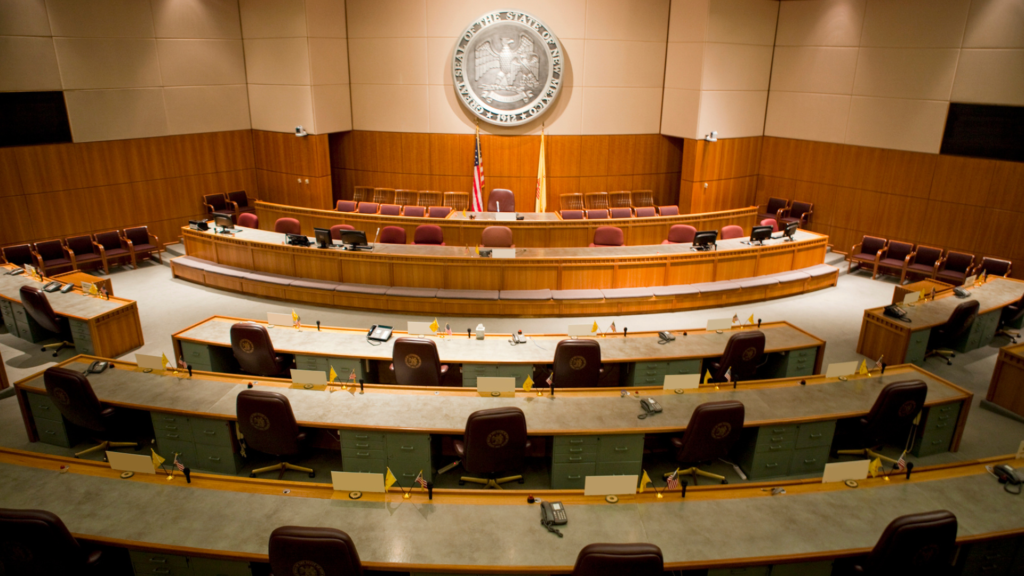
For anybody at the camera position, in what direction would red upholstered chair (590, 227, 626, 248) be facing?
facing the viewer

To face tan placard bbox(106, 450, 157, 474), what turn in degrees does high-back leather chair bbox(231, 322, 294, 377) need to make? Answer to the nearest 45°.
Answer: approximately 180°

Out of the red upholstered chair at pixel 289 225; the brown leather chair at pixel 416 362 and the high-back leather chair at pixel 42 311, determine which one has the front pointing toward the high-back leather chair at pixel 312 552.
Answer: the red upholstered chair

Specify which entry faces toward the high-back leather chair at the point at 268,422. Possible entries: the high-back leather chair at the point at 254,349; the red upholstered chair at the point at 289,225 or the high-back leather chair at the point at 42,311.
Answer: the red upholstered chair

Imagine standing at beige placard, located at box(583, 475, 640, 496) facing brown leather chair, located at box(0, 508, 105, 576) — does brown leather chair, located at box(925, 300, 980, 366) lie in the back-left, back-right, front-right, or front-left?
back-right

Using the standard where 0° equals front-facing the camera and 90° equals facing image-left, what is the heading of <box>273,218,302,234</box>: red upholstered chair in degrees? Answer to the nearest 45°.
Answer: approximately 0°

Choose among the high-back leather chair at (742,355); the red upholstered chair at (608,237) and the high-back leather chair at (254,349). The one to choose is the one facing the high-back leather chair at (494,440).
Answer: the red upholstered chair

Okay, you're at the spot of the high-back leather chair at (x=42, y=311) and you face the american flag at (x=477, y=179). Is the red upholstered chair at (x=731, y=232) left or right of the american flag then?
right

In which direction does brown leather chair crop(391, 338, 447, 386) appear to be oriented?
away from the camera

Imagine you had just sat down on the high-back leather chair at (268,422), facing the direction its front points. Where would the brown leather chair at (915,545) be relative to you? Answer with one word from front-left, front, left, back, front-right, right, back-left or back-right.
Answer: right

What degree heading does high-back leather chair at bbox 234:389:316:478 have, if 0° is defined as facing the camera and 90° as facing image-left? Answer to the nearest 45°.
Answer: approximately 225°

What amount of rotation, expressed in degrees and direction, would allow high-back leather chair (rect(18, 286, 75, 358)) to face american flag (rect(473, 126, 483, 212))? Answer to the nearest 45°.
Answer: approximately 45° to its right

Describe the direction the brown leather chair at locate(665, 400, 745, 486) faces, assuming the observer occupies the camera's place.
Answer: facing away from the viewer and to the left of the viewer

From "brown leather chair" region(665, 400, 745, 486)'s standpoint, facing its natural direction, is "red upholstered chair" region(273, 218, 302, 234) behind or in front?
in front

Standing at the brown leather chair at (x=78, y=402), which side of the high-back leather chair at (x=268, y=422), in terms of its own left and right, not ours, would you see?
left

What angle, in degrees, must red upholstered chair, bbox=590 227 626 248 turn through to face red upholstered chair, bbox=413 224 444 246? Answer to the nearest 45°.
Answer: approximately 90° to its right

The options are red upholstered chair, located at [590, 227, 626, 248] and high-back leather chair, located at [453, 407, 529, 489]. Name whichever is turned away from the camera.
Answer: the high-back leather chair
